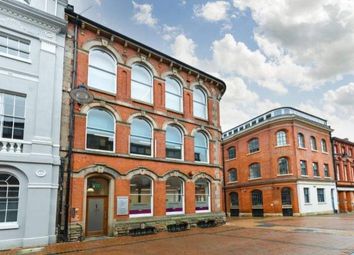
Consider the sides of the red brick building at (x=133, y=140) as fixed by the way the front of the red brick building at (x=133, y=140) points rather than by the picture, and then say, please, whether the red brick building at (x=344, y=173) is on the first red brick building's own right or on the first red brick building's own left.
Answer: on the first red brick building's own left

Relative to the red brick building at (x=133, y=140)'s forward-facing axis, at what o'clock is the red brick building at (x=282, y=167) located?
the red brick building at (x=282, y=167) is roughly at 9 o'clock from the red brick building at (x=133, y=140).

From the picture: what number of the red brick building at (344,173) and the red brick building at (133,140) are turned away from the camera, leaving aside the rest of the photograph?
0

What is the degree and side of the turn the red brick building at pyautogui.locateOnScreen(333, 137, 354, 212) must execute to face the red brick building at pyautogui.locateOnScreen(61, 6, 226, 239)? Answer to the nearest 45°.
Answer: approximately 45° to its right

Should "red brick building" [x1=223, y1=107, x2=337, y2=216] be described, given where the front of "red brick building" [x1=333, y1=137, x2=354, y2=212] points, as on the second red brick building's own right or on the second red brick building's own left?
on the second red brick building's own right
